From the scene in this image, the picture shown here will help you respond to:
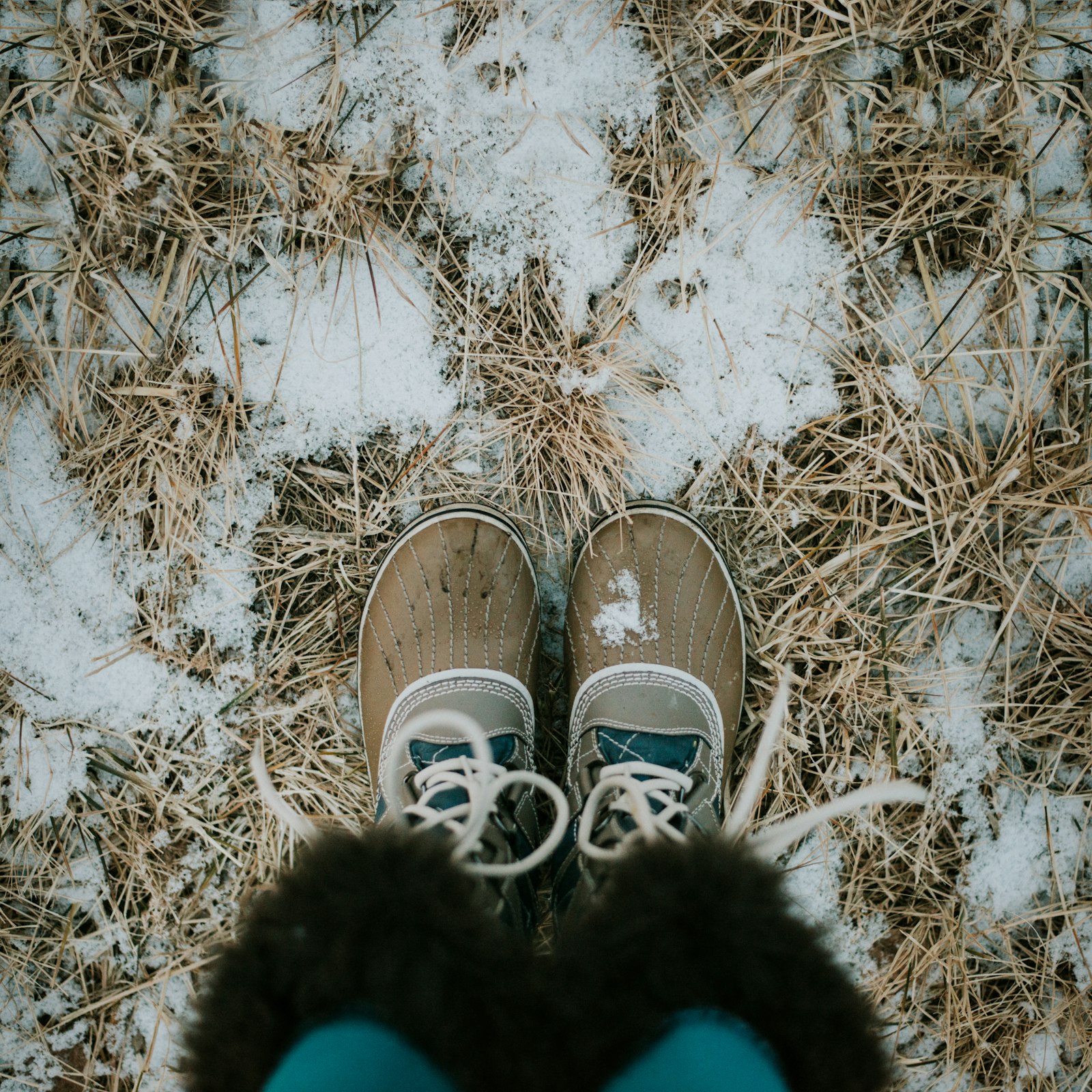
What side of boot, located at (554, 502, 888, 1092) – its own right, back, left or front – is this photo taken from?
back
